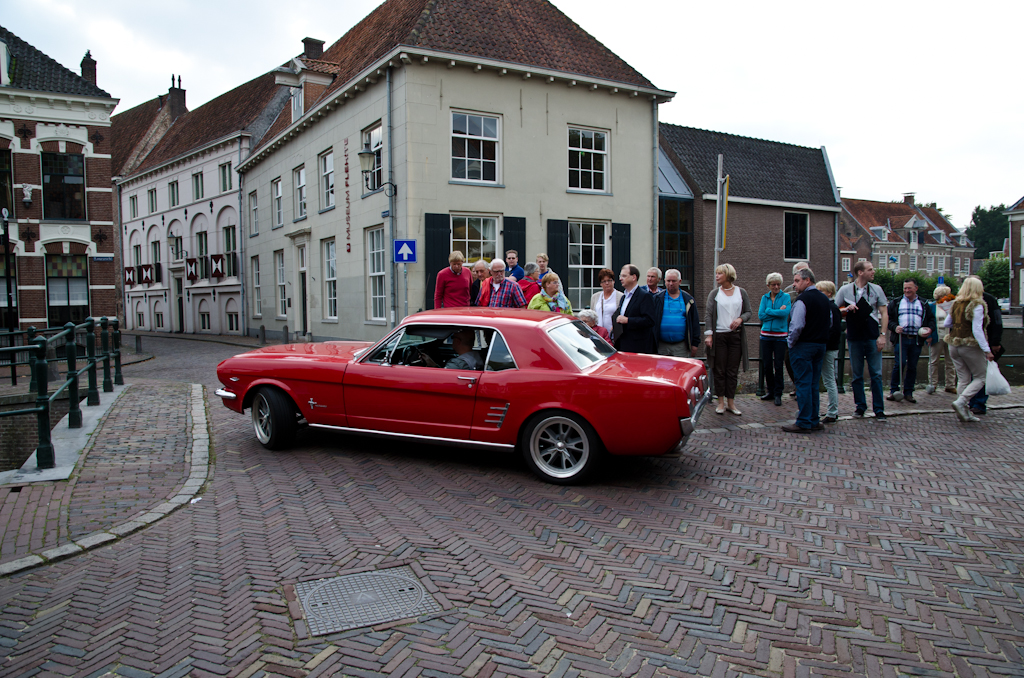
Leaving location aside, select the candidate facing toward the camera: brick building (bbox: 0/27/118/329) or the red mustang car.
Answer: the brick building

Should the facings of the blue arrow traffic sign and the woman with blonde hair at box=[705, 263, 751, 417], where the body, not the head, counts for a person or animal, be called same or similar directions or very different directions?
same or similar directions

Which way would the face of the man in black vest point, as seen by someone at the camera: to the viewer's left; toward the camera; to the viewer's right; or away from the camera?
to the viewer's left

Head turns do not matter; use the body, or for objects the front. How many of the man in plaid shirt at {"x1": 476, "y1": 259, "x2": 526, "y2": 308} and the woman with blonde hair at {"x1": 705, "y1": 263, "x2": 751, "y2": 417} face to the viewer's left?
0

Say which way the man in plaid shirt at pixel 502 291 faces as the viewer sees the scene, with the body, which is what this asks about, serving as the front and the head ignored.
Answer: toward the camera

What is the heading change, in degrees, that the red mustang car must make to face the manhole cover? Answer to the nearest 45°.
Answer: approximately 90° to its left

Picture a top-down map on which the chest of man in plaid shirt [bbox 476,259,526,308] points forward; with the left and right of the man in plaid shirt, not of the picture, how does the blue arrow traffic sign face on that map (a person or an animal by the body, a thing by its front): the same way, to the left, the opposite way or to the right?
the same way

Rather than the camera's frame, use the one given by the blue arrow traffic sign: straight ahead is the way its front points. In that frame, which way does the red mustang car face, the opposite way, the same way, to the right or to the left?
to the right

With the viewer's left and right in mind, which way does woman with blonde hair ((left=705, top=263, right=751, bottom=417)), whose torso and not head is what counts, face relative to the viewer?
facing the viewer

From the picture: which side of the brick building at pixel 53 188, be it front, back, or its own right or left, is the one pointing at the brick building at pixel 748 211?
left

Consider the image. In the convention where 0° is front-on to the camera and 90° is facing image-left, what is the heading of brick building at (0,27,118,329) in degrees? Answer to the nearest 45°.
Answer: approximately 0°

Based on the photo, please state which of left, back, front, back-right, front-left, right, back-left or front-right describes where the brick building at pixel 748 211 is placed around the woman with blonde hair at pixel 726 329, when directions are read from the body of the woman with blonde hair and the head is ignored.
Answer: back

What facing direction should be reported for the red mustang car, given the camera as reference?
facing to the left of the viewer

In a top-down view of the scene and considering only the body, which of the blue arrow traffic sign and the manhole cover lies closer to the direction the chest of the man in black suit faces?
the manhole cover

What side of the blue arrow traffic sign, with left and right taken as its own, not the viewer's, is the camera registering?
front

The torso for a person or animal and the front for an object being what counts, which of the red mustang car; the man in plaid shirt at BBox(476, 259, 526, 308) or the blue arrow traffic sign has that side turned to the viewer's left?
the red mustang car

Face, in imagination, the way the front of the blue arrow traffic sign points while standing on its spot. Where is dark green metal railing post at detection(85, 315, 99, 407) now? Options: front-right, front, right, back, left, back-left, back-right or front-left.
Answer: front-right

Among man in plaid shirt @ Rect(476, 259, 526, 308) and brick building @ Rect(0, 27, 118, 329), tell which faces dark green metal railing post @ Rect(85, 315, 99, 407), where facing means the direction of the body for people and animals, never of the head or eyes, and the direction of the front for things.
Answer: the brick building

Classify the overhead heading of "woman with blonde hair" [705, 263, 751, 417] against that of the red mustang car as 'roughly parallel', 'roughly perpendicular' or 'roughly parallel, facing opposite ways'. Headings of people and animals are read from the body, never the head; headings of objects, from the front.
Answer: roughly perpendicular
